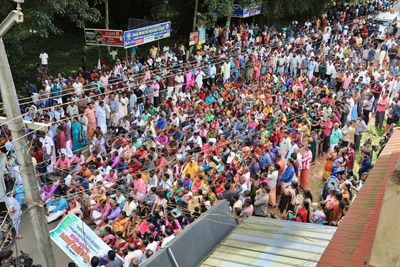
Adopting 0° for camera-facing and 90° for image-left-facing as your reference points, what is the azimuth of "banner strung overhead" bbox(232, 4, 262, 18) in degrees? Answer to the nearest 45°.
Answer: approximately 0°

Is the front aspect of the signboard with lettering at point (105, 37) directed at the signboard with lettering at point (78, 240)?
yes

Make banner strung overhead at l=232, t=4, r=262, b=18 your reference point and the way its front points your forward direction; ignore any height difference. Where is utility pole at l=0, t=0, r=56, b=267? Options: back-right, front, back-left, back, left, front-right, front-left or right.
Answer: front

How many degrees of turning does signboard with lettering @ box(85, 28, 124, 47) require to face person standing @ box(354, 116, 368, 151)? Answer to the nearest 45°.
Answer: approximately 45° to its left

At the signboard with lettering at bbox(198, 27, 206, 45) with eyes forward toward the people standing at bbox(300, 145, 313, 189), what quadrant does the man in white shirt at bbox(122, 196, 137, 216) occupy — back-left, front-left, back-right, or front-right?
front-right

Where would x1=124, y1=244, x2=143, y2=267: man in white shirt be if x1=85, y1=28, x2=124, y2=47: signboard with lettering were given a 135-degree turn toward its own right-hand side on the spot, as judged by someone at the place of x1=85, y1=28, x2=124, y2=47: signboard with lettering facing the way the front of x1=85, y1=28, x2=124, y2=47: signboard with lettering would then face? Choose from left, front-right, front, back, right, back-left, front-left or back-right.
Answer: back-left

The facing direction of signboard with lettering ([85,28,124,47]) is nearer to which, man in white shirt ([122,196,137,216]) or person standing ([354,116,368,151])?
the man in white shirt

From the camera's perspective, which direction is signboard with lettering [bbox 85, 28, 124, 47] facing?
toward the camera

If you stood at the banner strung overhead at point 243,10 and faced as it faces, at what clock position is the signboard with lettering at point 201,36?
The signboard with lettering is roughly at 1 o'clock from the banner strung overhead.

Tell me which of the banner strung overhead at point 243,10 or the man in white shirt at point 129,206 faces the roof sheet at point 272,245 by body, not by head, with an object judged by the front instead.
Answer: the banner strung overhead

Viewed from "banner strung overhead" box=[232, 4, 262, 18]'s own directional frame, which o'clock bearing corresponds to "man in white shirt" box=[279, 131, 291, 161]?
The man in white shirt is roughly at 12 o'clock from the banner strung overhead.

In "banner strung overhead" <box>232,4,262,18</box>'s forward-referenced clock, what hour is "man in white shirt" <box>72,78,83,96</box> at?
The man in white shirt is roughly at 1 o'clock from the banner strung overhead.
